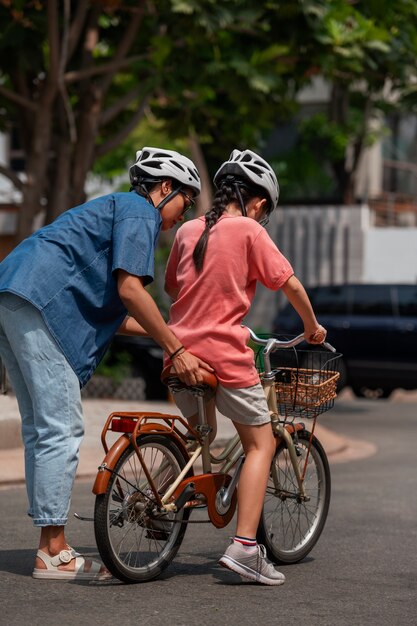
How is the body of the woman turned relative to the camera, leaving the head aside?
to the viewer's right

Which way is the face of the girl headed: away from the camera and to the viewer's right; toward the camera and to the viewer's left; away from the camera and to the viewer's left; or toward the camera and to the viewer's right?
away from the camera and to the viewer's right

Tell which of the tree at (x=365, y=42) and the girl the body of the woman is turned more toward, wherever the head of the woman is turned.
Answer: the girl

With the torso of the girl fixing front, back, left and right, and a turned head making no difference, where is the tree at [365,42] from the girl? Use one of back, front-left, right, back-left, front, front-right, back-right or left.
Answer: front-left

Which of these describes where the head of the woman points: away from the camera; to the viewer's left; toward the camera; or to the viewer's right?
to the viewer's right

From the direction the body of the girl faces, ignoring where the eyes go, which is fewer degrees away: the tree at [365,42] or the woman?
the tree

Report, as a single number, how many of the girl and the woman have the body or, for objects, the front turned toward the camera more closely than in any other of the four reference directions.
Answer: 0

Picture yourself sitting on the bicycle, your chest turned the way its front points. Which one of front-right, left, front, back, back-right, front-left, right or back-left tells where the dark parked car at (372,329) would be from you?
front-left

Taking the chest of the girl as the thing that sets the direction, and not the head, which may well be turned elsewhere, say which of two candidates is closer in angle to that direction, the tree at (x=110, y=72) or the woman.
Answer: the tree

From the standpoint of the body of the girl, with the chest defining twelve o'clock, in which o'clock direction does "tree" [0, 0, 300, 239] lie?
The tree is roughly at 10 o'clock from the girl.

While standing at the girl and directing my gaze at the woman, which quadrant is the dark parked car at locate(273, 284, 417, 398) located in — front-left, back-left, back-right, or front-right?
back-right

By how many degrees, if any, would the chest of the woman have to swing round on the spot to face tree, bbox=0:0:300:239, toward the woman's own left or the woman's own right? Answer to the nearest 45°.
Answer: approximately 90° to the woman's own left

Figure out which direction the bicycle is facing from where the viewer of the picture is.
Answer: facing away from the viewer and to the right of the viewer

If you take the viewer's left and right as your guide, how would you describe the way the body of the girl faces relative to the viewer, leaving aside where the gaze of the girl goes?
facing away from the viewer and to the right of the viewer

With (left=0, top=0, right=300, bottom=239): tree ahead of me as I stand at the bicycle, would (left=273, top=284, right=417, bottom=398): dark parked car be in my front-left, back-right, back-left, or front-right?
front-right
